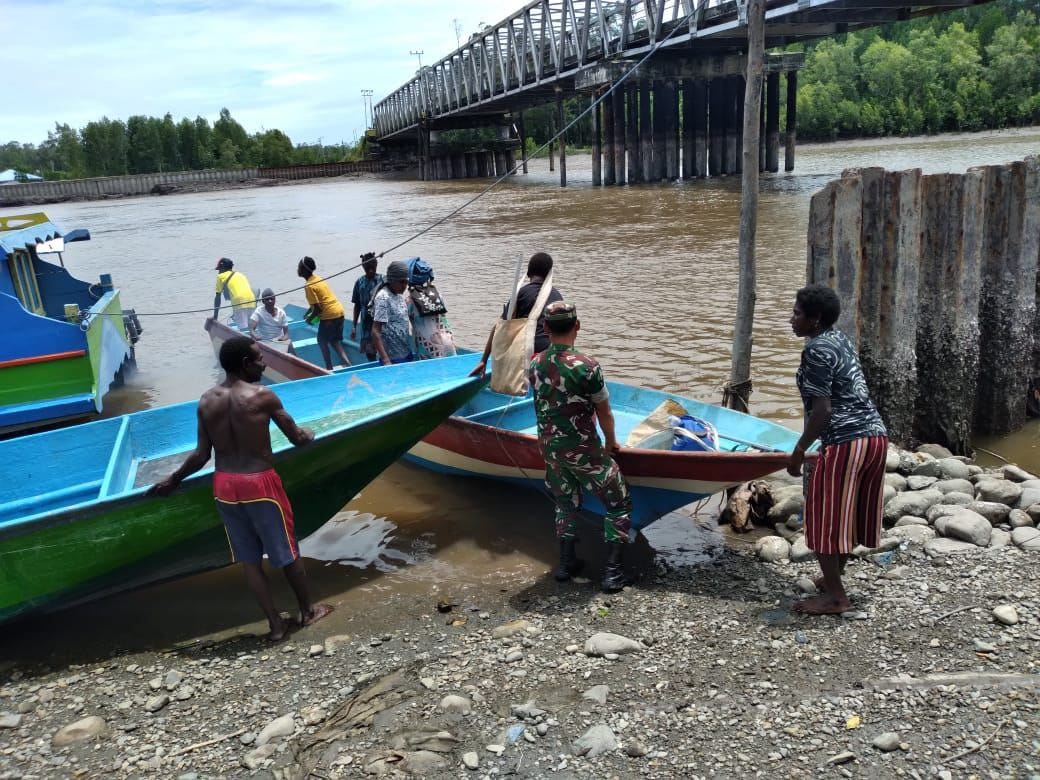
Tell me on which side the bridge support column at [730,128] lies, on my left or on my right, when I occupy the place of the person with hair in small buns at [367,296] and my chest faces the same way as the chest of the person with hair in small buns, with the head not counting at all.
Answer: on my left

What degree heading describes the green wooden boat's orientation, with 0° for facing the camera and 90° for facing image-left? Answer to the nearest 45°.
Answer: approximately 225°

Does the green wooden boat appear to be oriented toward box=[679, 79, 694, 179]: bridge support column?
no

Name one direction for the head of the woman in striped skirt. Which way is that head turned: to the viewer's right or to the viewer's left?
to the viewer's left

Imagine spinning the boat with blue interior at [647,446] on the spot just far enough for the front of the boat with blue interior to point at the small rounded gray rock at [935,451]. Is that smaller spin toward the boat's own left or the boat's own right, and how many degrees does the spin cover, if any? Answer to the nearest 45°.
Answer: approximately 45° to the boat's own left

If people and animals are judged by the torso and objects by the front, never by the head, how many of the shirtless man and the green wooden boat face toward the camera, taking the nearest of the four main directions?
0

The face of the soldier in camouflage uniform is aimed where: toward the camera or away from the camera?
away from the camera

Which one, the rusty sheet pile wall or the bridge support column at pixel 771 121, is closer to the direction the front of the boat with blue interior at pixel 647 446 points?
the rusty sheet pile wall

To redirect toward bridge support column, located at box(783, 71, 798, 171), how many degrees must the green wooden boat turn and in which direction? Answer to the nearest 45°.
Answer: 0° — it already faces it

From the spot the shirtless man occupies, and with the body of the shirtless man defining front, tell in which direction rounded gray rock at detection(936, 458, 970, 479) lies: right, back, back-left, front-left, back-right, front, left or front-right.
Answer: front-right
